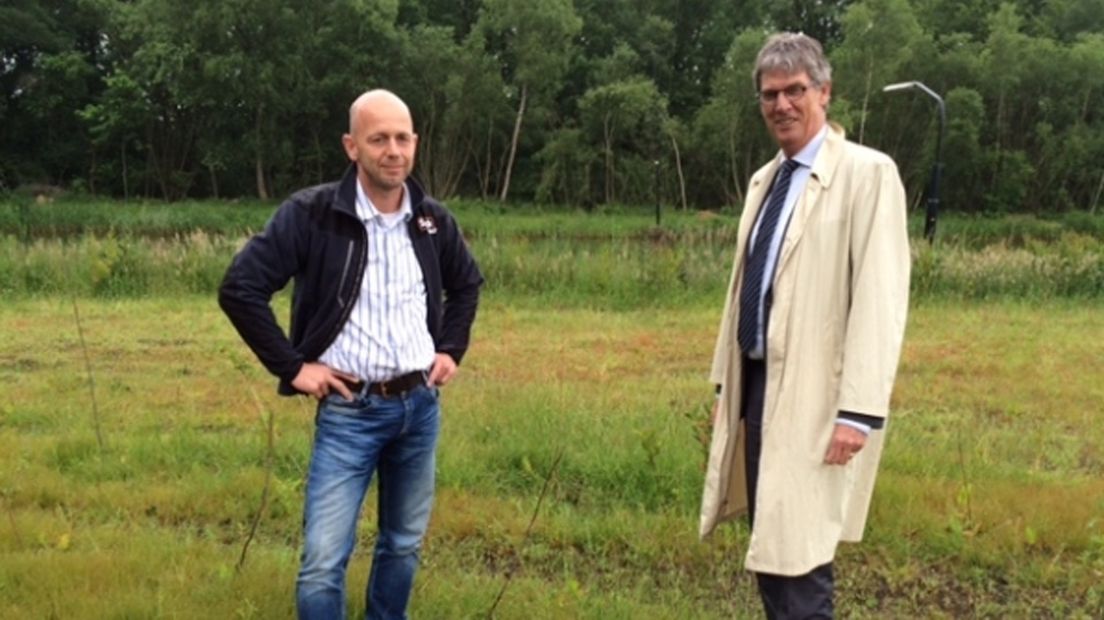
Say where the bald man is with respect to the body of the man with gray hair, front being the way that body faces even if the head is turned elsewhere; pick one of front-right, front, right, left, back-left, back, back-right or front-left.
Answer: front-right

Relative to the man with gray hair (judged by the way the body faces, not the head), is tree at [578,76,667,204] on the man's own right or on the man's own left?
on the man's own right

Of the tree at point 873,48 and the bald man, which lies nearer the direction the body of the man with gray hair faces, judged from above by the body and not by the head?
the bald man

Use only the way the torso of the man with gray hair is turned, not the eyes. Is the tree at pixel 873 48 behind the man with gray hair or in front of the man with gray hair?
behind

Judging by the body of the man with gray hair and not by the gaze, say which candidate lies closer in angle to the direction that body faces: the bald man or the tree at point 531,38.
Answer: the bald man

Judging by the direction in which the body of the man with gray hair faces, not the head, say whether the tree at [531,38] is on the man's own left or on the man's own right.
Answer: on the man's own right

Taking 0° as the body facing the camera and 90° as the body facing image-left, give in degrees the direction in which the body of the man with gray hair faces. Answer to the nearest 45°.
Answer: approximately 45°
